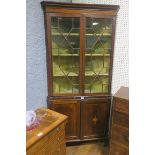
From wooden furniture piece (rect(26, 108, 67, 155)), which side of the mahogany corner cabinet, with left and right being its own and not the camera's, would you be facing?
front

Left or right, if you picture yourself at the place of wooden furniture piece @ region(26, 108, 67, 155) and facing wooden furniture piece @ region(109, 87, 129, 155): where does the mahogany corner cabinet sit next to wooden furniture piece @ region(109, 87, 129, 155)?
left

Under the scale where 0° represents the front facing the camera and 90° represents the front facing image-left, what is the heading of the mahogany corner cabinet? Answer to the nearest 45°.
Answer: approximately 0°

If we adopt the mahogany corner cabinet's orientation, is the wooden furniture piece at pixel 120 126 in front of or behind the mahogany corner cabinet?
in front

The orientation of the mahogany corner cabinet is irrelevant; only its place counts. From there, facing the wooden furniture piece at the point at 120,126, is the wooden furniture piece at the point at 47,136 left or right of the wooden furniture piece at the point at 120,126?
right
